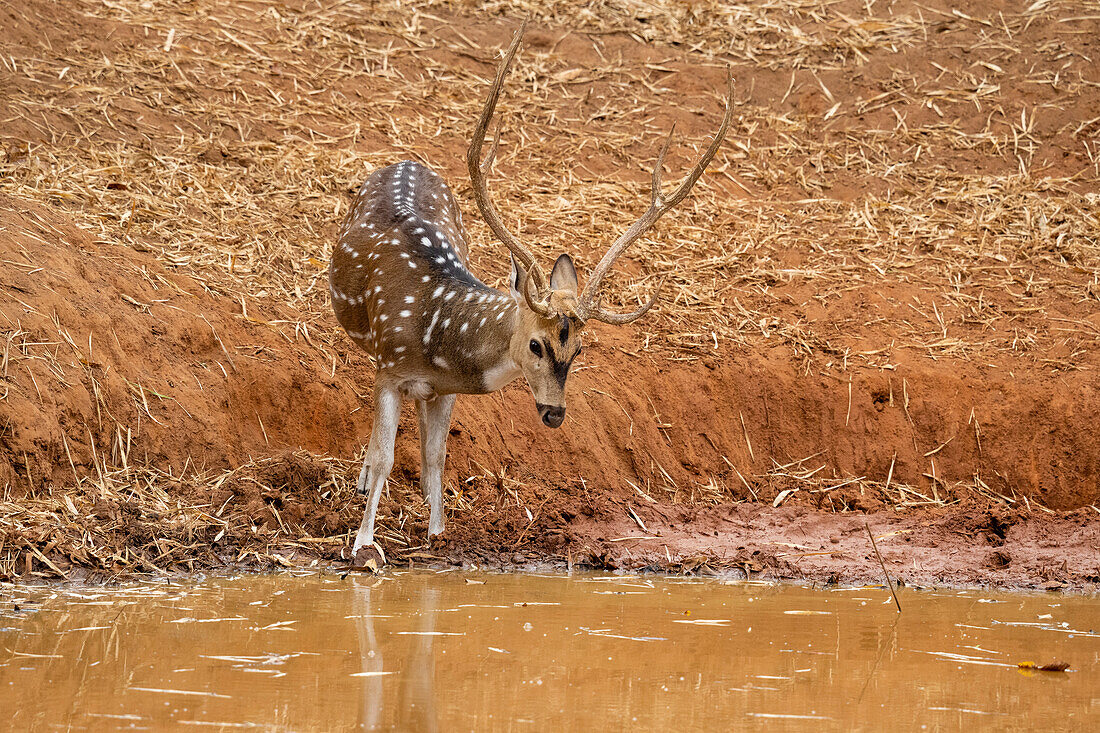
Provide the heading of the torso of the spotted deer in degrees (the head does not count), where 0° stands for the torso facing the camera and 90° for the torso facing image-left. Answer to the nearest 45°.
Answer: approximately 315°
